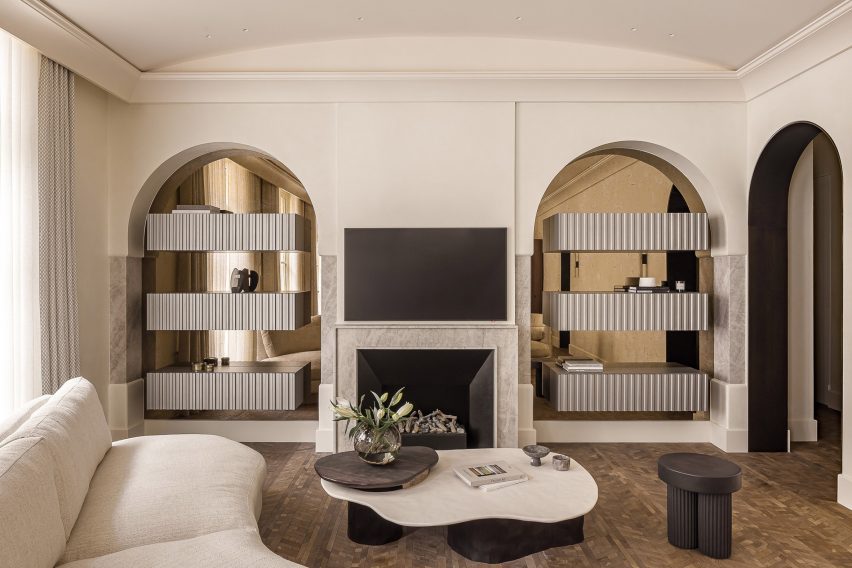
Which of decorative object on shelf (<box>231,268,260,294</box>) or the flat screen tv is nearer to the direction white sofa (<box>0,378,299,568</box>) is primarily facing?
the flat screen tv

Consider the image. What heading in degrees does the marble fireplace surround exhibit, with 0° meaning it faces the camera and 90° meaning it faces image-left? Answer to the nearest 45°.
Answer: approximately 0°

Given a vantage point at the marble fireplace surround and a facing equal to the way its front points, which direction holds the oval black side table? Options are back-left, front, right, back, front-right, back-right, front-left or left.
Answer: front-left

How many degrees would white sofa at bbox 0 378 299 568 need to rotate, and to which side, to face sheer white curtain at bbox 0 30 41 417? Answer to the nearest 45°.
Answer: approximately 90° to its left

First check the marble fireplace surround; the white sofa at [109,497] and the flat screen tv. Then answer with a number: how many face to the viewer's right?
1

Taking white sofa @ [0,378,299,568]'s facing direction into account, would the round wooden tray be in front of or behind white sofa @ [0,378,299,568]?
in front

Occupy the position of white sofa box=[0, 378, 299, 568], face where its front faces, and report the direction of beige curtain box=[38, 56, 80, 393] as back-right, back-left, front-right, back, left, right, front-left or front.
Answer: left

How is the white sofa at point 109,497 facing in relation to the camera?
to the viewer's right

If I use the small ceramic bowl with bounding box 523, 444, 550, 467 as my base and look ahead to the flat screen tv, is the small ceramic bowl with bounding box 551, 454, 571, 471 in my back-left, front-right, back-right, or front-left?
back-right

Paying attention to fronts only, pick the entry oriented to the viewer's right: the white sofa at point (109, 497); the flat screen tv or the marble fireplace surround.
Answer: the white sofa

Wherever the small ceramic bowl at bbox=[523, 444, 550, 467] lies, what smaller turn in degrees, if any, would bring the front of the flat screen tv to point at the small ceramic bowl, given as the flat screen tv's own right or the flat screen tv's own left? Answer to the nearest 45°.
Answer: approximately 45° to the flat screen tv's own left

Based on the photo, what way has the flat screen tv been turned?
toward the camera

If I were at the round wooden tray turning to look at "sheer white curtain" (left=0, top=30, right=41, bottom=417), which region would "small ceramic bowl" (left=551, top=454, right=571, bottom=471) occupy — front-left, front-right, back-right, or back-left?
back-right

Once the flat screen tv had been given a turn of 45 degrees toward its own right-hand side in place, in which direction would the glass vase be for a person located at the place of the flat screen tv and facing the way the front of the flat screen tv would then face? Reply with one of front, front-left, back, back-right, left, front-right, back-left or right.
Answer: front-left
